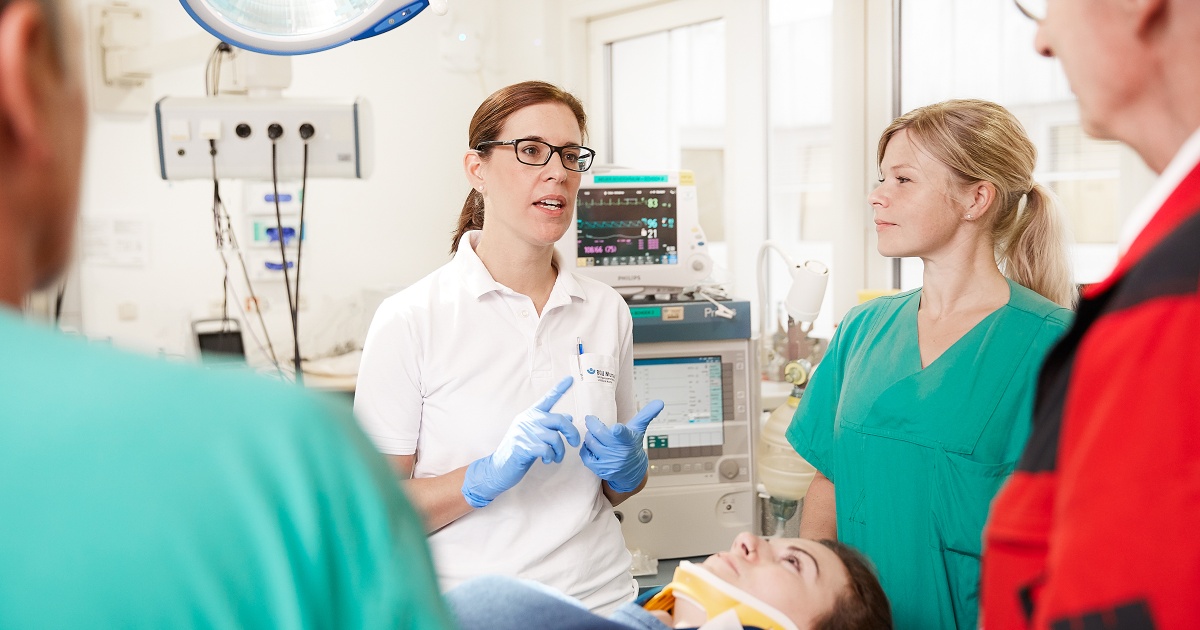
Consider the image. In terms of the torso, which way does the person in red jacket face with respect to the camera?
to the viewer's left

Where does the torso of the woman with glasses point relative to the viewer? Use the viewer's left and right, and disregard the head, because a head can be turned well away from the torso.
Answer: facing the viewer and to the right of the viewer

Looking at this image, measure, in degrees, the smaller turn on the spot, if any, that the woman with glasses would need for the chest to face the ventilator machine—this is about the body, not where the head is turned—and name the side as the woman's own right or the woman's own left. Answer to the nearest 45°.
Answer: approximately 90° to the woman's own left

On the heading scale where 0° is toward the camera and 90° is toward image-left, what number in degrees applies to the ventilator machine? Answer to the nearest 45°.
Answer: approximately 0°

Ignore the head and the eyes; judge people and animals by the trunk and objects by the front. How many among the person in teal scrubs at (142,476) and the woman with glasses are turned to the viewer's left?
0

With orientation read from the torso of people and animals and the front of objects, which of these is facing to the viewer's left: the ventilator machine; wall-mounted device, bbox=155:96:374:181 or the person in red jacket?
the person in red jacket

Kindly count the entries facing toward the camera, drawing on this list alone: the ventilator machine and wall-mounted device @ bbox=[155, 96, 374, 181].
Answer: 2

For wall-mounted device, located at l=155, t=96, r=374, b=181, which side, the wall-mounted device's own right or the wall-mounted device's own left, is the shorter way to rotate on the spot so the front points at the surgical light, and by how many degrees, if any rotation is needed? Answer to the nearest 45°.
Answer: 0° — it already faces it

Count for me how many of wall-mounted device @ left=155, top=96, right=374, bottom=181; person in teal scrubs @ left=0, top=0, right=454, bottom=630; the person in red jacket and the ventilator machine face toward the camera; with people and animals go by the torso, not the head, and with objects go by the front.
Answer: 2

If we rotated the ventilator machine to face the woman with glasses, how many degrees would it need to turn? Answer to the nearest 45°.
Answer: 0° — it already faces them

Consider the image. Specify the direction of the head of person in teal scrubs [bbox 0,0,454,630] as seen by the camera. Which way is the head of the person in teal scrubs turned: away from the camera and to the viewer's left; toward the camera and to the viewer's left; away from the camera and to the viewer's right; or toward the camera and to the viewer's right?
away from the camera and to the viewer's right

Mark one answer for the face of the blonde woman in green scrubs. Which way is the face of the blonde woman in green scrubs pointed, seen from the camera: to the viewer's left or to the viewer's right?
to the viewer's left

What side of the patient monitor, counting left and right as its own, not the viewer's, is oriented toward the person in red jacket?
front

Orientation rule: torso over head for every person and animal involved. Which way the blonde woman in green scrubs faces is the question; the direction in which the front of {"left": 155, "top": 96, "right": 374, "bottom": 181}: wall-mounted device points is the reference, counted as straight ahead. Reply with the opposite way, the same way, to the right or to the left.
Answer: to the right
